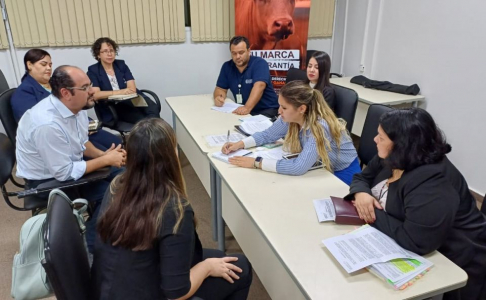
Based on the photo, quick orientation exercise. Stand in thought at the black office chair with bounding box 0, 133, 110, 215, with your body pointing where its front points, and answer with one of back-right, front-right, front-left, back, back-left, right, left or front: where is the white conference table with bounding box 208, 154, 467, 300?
front-right

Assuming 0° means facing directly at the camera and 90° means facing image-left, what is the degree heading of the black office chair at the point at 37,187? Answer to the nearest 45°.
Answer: approximately 270°

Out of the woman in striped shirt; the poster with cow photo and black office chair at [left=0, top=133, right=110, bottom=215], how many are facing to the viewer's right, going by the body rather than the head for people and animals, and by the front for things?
1

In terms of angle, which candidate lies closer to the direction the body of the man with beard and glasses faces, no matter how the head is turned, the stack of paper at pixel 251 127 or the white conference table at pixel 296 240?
the stack of paper

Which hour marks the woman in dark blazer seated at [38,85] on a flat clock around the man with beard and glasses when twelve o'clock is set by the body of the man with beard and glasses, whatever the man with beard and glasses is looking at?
The woman in dark blazer seated is roughly at 9 o'clock from the man with beard and glasses.

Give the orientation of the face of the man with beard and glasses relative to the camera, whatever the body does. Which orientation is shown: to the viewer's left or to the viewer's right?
to the viewer's right

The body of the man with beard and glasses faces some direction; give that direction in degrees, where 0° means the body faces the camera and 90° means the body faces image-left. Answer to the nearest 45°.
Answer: approximately 270°

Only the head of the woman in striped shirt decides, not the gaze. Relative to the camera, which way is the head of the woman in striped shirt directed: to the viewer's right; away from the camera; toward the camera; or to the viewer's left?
to the viewer's left

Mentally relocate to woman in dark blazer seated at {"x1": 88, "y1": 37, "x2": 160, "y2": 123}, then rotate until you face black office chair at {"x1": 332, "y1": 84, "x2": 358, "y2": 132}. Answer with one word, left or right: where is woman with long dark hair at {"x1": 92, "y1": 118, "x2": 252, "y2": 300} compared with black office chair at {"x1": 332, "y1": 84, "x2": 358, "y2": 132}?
right

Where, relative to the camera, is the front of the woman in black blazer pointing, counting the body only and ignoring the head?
to the viewer's left
